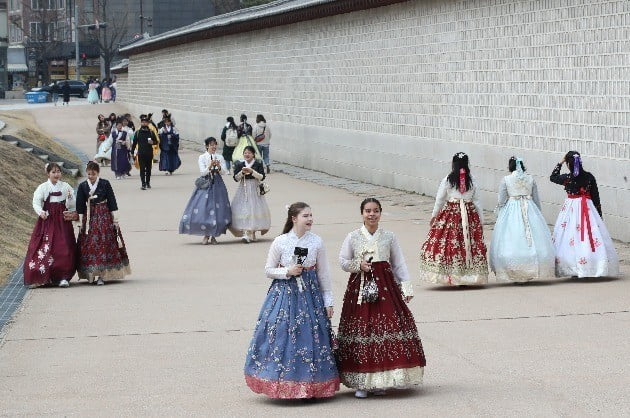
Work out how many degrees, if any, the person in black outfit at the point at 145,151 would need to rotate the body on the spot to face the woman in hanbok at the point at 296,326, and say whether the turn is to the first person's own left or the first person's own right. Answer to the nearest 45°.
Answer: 0° — they already face them

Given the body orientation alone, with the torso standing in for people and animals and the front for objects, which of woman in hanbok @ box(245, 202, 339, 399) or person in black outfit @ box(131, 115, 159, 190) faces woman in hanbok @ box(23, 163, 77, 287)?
the person in black outfit

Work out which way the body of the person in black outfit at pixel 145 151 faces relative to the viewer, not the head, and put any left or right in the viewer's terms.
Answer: facing the viewer

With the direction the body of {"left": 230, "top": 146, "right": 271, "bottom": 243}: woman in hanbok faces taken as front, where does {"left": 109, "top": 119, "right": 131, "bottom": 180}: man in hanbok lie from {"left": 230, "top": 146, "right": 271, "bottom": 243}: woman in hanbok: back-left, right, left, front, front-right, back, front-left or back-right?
back

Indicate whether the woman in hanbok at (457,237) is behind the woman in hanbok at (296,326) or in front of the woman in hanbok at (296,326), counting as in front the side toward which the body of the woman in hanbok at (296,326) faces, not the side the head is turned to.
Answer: behind

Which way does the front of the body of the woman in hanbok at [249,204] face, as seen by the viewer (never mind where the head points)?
toward the camera

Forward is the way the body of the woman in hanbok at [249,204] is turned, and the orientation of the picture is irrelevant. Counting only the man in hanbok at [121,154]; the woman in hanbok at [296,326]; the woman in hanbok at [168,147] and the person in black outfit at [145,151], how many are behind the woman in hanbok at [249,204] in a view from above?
3

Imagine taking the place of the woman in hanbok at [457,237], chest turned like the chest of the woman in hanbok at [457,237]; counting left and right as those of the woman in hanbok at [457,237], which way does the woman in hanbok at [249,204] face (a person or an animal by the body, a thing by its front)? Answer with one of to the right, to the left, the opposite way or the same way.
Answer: the opposite way

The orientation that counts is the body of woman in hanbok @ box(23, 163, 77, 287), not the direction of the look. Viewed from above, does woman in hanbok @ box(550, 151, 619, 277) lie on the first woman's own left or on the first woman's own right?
on the first woman's own left

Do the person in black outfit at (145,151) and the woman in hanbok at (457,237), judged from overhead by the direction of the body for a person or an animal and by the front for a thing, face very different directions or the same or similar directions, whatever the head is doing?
very different directions

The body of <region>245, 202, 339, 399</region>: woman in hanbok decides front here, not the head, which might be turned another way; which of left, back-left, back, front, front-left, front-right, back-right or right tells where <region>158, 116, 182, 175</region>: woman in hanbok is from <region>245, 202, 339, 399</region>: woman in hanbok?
back

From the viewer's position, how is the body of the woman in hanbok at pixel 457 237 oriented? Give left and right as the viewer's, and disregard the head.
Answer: facing away from the viewer

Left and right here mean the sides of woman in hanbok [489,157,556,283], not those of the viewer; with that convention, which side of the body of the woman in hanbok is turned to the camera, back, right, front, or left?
back

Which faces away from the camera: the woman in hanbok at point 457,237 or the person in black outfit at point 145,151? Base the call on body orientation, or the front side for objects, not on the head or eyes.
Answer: the woman in hanbok

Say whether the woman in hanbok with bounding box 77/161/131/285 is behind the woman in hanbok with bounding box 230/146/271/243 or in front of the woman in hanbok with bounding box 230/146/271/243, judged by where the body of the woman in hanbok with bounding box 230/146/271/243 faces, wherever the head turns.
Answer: in front

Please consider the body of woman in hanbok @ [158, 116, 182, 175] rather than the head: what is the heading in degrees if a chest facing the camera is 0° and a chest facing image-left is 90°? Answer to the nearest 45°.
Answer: approximately 0°
